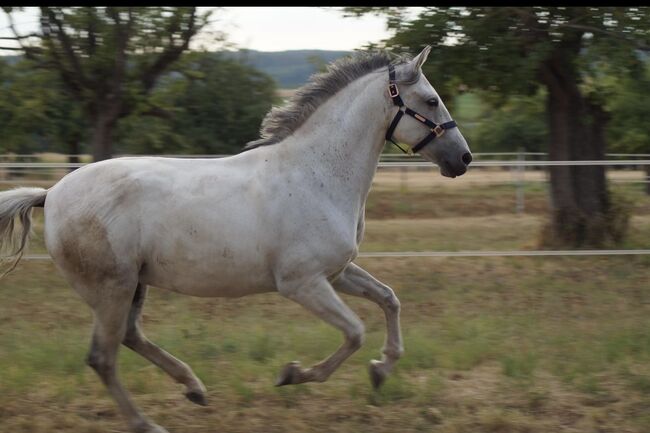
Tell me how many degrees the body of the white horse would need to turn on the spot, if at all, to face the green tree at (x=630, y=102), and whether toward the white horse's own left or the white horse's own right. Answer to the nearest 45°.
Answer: approximately 45° to the white horse's own left

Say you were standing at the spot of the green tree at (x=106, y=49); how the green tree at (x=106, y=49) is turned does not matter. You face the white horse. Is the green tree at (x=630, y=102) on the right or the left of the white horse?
left

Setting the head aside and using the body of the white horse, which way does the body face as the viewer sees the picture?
to the viewer's right

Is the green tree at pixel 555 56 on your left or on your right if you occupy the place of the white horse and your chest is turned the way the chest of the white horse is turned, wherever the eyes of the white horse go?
on your left

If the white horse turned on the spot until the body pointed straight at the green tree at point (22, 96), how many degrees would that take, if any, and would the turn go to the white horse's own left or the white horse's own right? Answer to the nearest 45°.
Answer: approximately 90° to the white horse's own left

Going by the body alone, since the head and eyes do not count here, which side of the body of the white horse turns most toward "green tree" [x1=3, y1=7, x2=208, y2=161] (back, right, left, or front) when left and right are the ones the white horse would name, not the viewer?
left
